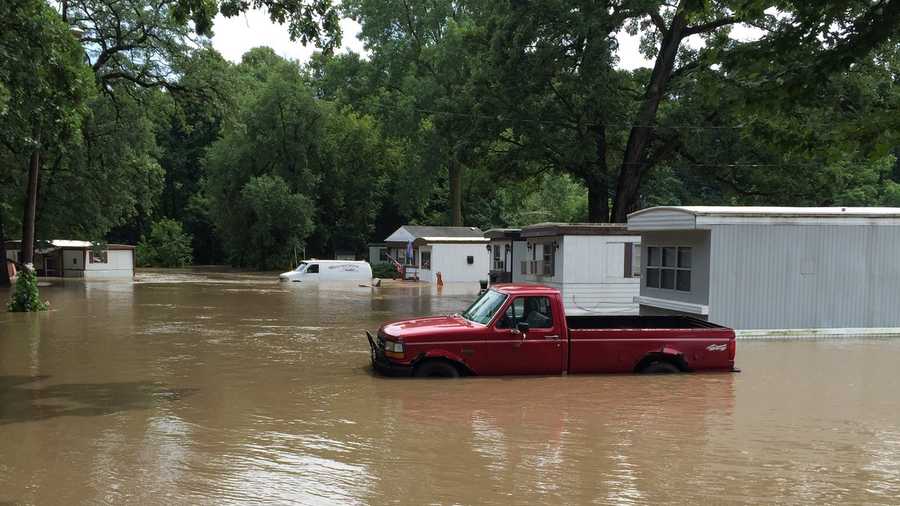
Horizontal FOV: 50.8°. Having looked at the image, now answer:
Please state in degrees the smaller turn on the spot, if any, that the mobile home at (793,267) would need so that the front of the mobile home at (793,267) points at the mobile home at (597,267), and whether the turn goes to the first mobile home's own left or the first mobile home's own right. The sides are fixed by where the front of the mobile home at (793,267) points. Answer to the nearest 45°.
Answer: approximately 90° to the first mobile home's own right

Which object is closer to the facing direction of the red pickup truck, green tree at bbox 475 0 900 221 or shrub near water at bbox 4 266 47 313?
the shrub near water

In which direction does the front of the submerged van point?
to the viewer's left

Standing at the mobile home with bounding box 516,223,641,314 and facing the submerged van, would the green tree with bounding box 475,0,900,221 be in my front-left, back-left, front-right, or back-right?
front-right

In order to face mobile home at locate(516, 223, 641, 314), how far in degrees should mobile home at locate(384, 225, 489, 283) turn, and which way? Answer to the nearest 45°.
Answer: approximately 45° to its left

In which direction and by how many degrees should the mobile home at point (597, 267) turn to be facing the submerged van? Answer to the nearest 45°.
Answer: approximately 90° to its right

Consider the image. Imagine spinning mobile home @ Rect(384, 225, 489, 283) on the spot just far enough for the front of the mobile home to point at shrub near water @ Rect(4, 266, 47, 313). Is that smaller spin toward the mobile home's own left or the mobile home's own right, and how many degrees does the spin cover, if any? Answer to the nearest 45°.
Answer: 0° — it already faces it

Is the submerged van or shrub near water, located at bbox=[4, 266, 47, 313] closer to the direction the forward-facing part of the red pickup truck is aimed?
the shrub near water

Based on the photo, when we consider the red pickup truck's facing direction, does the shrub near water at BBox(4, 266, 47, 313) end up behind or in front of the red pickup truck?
in front

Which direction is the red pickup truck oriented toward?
to the viewer's left

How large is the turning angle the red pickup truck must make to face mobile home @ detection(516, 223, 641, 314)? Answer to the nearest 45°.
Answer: approximately 90° to its right
